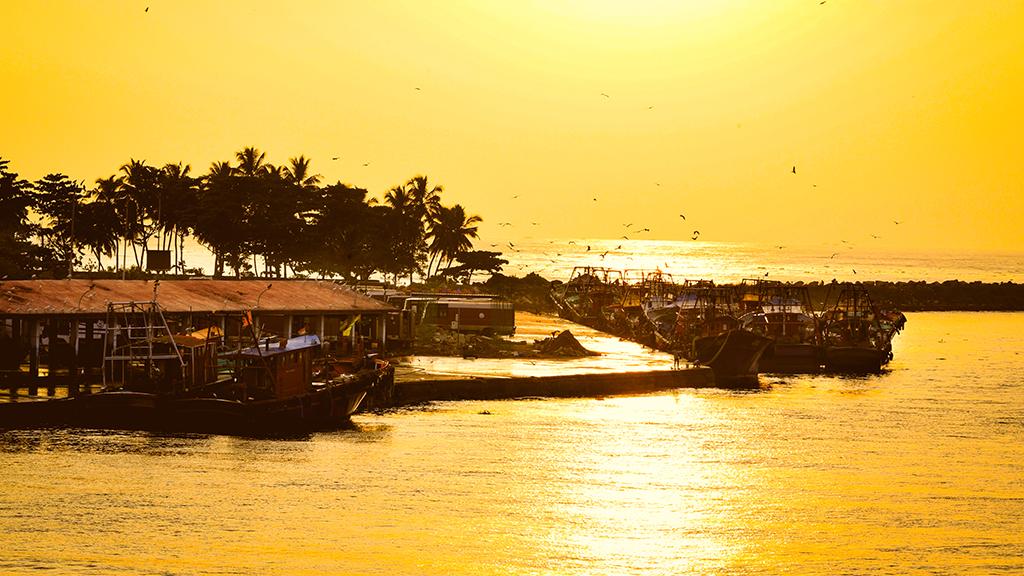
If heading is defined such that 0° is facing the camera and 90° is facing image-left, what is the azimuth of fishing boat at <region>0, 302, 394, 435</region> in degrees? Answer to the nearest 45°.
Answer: approximately 270°
